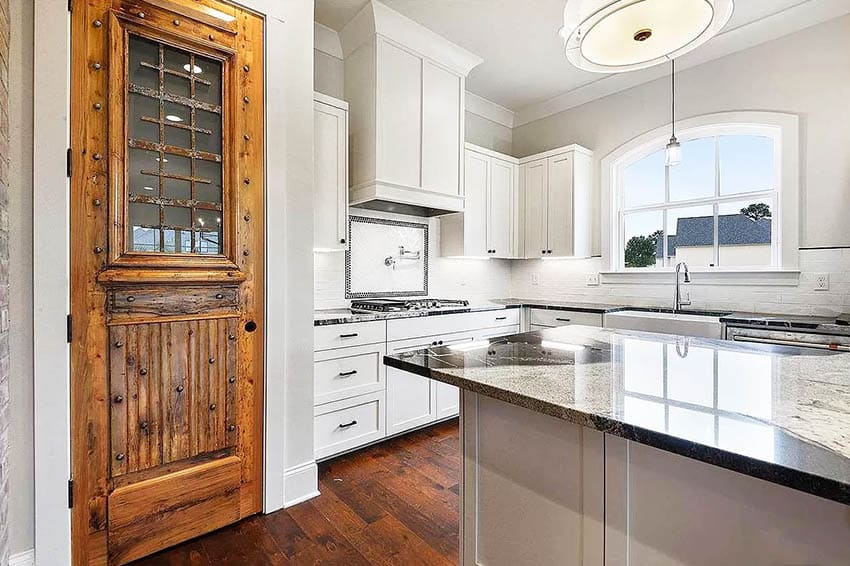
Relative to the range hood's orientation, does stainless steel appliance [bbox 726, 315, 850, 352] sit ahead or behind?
ahead

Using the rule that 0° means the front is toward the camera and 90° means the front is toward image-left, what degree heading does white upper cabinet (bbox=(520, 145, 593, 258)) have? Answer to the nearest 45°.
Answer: approximately 45°

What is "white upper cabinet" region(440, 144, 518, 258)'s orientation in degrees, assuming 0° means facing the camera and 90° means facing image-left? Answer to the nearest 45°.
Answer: approximately 315°

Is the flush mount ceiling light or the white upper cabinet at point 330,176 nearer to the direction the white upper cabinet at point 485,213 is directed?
the flush mount ceiling light

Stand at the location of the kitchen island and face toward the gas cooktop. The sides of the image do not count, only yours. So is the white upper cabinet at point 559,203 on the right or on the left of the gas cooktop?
right

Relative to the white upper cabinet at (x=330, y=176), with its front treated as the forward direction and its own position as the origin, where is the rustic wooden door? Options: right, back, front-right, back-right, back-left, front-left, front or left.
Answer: right

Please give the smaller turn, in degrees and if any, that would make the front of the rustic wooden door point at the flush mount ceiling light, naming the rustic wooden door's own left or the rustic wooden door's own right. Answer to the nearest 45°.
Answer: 0° — it already faces it

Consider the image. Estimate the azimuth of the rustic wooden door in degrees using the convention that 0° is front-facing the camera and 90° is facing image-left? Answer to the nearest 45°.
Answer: approximately 315°

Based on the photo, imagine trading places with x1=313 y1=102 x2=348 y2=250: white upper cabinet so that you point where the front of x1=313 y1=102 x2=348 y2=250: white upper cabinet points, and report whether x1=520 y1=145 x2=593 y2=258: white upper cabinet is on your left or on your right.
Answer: on your left

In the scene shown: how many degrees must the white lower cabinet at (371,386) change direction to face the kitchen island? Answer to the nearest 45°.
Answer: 0° — it already faces it

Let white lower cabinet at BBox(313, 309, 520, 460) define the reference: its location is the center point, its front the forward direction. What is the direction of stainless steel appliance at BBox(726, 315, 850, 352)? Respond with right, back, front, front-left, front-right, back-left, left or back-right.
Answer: front-left
